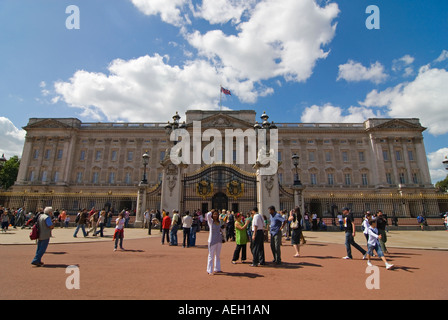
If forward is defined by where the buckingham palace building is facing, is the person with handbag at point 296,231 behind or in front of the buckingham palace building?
in front

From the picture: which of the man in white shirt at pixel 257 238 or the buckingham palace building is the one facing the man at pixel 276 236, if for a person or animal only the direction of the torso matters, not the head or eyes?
the buckingham palace building

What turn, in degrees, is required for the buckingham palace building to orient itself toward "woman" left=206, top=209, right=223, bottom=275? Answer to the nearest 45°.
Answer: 0° — it already faces them

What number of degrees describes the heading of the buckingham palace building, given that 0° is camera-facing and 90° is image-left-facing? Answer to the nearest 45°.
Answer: approximately 0°

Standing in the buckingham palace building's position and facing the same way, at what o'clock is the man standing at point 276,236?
The man standing is roughly at 12 o'clock from the buckingham palace building.

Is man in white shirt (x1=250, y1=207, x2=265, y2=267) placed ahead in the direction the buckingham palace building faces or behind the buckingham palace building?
ahead
